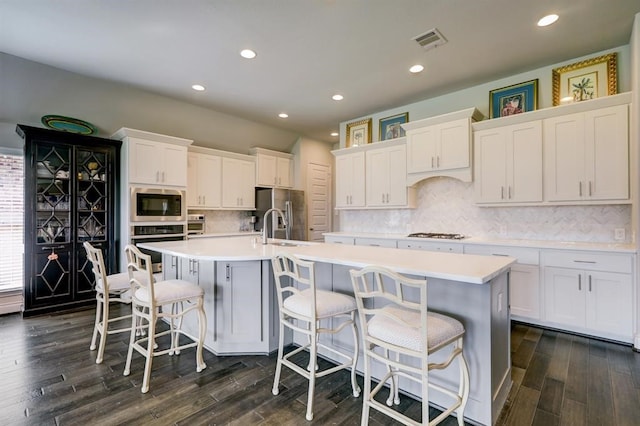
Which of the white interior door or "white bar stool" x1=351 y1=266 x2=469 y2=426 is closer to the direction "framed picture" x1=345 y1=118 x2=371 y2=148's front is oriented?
the white bar stool

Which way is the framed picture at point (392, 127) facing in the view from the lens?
facing the viewer and to the left of the viewer

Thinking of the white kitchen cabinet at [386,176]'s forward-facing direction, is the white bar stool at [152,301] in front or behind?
in front

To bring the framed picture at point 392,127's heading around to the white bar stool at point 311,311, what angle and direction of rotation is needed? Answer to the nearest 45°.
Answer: approximately 45° to its left

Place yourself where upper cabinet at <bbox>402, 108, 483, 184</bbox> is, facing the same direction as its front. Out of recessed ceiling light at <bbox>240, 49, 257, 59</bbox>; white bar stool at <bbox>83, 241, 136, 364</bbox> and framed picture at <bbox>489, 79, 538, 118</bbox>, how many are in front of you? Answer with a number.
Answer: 2

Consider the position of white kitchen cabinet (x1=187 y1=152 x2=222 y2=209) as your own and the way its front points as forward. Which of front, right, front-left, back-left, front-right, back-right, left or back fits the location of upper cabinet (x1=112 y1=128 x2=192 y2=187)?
right

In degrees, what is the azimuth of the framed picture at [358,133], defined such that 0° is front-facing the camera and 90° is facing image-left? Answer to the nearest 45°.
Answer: approximately 45°

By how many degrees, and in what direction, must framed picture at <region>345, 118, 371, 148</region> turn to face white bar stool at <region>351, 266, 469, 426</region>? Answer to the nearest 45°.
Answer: approximately 45° to its left

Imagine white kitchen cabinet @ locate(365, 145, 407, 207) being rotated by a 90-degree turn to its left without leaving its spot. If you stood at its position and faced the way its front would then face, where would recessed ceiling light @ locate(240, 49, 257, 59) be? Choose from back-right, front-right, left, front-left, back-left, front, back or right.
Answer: right

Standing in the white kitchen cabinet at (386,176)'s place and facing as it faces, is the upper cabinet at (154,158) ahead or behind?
ahead

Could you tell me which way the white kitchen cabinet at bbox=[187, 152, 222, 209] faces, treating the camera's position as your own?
facing the viewer and to the right of the viewer

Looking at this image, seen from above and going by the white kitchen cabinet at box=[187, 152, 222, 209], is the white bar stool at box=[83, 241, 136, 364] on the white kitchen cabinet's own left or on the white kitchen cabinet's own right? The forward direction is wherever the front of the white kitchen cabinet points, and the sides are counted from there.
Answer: on the white kitchen cabinet's own right
